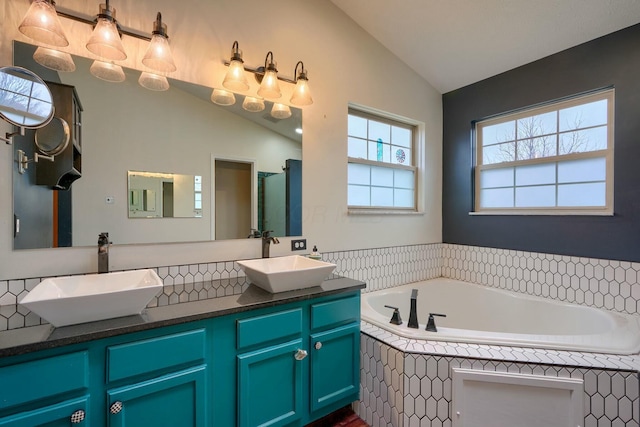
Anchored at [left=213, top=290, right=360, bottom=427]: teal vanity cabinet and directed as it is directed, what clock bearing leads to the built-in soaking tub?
The built-in soaking tub is roughly at 10 o'clock from the teal vanity cabinet.

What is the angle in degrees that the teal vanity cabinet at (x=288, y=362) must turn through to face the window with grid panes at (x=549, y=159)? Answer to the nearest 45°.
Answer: approximately 45° to its left

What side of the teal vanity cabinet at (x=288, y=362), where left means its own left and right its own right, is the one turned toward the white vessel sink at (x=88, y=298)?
right

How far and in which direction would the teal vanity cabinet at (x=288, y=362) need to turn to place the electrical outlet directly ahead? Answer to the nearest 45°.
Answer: approximately 135° to its left

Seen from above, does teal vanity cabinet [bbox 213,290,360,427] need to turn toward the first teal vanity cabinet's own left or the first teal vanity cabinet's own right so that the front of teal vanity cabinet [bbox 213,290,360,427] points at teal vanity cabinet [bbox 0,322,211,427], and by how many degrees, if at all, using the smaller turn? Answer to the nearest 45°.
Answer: approximately 90° to the first teal vanity cabinet's own right

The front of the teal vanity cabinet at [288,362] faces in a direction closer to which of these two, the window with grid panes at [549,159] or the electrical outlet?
the window with grid panes

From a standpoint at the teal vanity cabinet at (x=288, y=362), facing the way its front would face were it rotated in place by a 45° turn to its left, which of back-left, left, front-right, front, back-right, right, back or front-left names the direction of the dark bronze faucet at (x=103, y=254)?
back

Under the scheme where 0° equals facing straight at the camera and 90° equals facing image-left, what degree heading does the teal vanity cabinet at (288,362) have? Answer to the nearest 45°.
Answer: approximately 315°

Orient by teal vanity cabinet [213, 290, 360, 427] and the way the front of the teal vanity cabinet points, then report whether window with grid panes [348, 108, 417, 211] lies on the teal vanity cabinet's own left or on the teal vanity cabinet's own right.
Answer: on the teal vanity cabinet's own left
